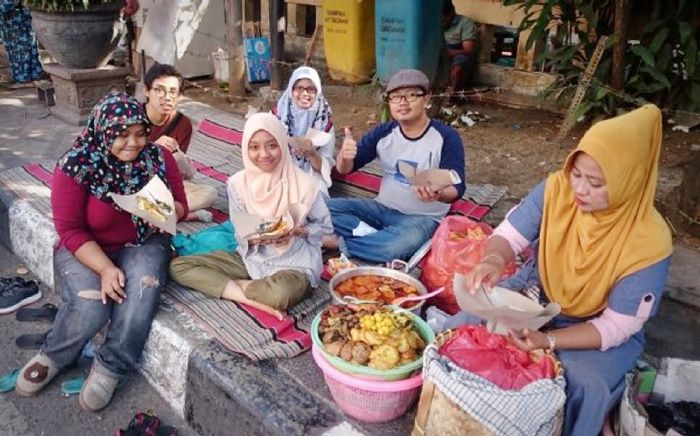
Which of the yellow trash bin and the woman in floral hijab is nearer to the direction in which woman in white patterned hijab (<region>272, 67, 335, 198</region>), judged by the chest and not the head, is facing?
the woman in floral hijab

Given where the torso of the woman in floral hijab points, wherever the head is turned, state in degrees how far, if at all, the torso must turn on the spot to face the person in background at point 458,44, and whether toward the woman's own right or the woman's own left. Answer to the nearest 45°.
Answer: approximately 135° to the woman's own left

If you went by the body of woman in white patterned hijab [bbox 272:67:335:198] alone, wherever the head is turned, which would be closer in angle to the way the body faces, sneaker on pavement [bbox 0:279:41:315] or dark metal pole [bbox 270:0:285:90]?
the sneaker on pavement

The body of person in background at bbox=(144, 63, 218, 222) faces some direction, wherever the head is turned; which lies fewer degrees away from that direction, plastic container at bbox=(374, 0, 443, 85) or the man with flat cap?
the man with flat cap

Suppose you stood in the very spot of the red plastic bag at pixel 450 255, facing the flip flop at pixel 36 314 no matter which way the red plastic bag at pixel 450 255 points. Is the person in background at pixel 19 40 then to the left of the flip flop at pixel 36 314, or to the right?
right

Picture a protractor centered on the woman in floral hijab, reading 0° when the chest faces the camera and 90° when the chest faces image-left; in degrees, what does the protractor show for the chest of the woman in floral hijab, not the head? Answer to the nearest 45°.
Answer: approximately 0°

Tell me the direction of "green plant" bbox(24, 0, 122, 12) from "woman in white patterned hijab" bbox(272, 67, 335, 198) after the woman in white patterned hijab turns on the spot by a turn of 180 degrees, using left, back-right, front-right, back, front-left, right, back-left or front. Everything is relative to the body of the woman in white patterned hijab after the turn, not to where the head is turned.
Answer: front-left

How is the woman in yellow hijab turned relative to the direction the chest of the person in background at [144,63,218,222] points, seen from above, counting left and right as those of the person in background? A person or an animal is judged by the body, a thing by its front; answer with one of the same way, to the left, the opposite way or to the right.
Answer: to the right

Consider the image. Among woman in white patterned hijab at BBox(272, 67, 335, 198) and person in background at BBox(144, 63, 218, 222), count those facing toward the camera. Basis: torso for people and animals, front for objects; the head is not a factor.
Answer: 2

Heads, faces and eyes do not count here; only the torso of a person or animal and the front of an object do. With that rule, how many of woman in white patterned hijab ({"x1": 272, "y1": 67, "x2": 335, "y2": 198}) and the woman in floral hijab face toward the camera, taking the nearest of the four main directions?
2
